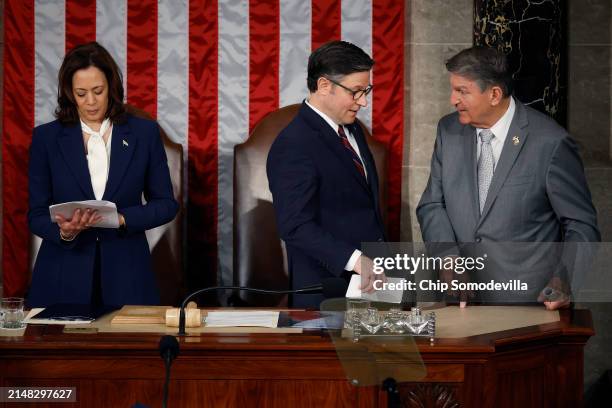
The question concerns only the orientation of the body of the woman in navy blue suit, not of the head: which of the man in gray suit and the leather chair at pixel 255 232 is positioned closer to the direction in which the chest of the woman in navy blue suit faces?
the man in gray suit

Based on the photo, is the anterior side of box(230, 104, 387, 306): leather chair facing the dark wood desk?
yes

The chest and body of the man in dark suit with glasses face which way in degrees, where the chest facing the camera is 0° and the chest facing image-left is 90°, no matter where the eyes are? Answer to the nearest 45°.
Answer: approximately 315°

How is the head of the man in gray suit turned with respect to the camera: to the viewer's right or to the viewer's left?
to the viewer's left

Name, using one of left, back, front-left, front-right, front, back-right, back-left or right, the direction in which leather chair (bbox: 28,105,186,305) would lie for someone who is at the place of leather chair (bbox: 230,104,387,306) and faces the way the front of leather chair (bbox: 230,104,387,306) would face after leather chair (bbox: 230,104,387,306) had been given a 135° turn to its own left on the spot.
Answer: back-left
